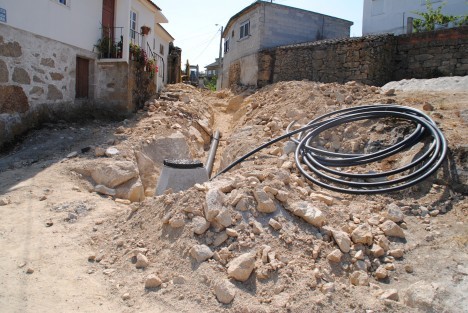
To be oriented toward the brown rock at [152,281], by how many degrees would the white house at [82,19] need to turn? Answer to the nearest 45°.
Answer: approximately 45° to its right

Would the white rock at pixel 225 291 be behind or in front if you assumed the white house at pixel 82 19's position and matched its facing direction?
in front

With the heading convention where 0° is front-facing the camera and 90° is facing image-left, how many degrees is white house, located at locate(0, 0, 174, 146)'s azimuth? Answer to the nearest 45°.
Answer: approximately 315°

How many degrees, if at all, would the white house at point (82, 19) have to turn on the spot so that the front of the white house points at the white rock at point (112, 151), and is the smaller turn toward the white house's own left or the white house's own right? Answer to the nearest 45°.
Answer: approximately 45° to the white house's own right

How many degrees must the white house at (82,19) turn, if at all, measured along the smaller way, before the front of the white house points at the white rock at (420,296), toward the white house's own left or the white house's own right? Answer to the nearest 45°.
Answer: approximately 45° to the white house's own right

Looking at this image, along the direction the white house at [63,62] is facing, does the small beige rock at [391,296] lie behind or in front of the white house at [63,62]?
in front
